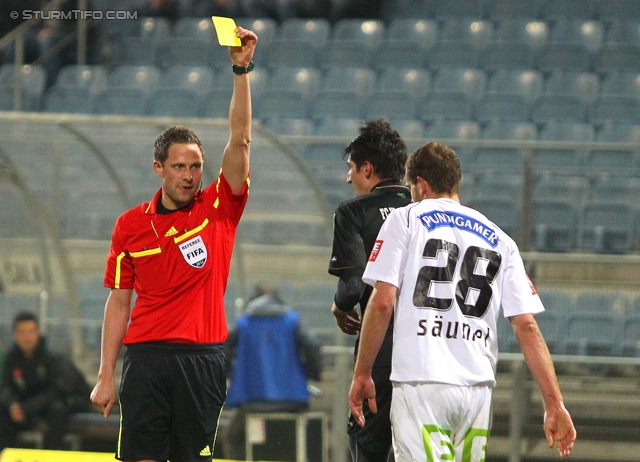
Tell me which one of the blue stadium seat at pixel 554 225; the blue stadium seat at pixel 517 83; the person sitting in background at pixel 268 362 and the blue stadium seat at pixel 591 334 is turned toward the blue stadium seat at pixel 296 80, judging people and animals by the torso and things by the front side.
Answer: the person sitting in background

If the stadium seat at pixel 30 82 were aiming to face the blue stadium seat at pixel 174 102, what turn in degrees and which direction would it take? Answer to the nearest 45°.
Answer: approximately 90° to its left

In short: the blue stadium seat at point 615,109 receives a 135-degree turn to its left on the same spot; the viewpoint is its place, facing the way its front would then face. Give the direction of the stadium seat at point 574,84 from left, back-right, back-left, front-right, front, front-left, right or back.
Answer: left

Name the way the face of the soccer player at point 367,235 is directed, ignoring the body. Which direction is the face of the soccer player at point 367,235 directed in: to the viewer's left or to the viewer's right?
to the viewer's left

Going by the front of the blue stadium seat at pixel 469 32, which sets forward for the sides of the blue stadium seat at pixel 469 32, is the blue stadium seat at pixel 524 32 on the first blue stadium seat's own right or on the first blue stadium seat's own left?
on the first blue stadium seat's own left

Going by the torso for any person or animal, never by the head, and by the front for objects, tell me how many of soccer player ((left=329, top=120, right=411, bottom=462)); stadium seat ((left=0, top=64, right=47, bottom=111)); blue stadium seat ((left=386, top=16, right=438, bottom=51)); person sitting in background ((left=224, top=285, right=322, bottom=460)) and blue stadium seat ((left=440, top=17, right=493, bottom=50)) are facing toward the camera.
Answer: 3

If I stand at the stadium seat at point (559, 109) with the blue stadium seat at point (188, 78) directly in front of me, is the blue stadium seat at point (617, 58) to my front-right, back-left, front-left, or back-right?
back-right

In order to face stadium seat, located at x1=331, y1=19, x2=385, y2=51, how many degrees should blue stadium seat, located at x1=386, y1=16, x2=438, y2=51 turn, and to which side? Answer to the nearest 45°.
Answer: approximately 90° to its right

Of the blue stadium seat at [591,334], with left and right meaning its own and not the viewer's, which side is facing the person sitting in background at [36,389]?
right

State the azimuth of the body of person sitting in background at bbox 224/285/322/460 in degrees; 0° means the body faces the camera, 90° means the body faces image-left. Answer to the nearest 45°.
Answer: approximately 180°

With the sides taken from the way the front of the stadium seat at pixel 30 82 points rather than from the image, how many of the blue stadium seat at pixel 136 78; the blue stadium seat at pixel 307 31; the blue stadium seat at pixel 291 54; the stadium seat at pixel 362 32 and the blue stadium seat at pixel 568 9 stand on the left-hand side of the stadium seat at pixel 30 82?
5
